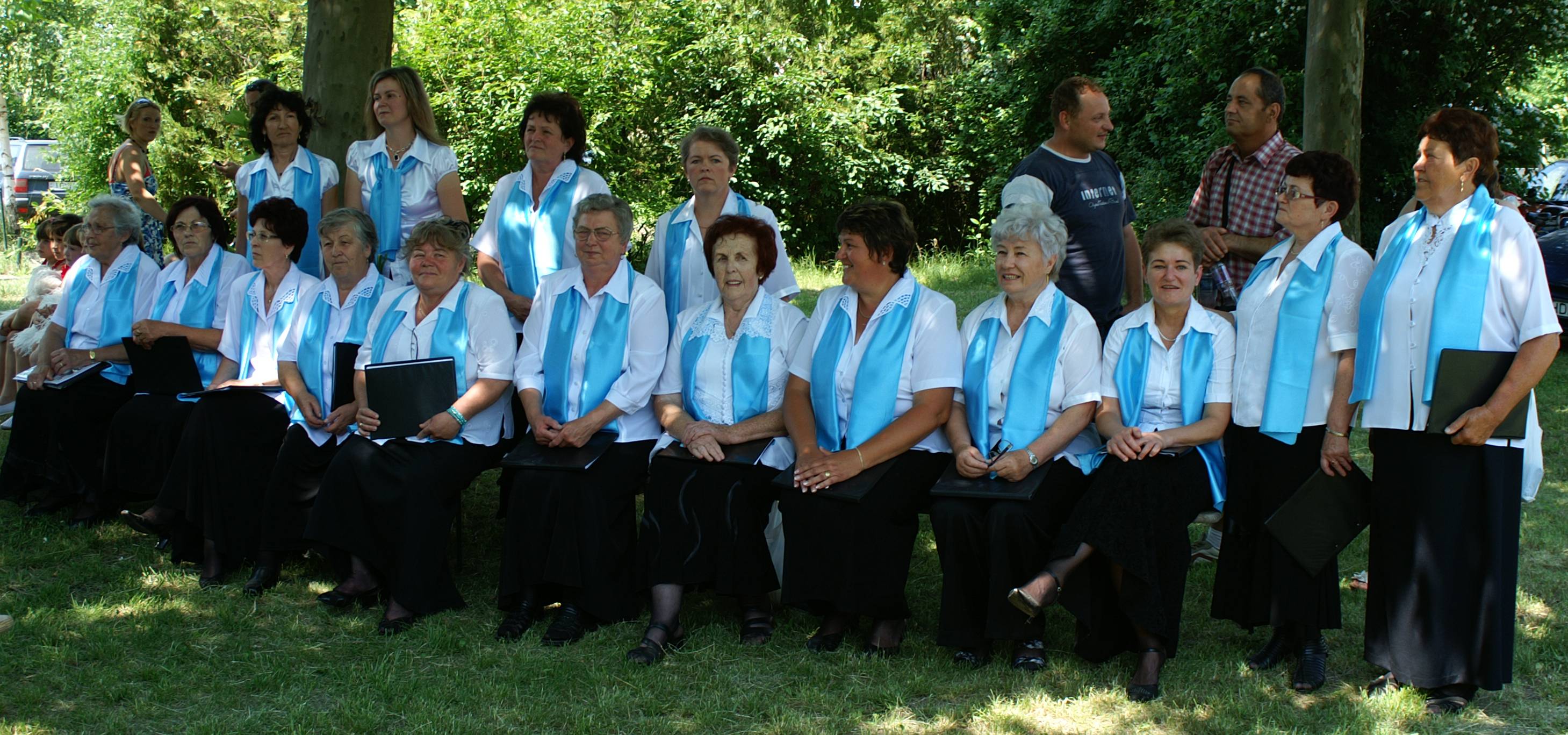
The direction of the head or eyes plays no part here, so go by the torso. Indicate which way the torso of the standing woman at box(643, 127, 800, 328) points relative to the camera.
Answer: toward the camera

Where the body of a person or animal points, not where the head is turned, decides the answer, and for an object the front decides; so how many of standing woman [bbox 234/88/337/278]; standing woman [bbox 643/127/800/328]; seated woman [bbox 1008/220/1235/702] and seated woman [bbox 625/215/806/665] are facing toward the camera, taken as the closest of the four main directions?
4

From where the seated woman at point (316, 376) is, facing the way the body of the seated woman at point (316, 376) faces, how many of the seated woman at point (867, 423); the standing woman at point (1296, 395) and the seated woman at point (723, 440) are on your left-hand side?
3

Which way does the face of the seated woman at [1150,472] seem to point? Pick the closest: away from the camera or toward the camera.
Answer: toward the camera

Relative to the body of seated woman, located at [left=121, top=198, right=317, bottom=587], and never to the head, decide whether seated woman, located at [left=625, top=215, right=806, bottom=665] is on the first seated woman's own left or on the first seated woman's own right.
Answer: on the first seated woman's own left

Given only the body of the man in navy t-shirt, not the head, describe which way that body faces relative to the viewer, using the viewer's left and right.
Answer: facing the viewer and to the right of the viewer

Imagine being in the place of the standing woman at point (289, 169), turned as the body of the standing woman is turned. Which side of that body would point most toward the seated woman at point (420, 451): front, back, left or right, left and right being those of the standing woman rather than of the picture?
front

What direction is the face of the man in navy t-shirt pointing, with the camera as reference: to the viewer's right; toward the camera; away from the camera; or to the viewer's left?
to the viewer's right

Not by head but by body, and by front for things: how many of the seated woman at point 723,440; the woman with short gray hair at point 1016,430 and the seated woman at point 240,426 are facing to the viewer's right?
0

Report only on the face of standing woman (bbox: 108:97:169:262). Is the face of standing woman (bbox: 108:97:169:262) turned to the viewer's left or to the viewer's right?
to the viewer's right

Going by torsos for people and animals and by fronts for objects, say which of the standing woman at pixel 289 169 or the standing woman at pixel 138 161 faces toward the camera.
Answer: the standing woman at pixel 289 169

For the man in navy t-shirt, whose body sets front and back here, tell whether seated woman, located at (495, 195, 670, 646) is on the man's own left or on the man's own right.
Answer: on the man's own right

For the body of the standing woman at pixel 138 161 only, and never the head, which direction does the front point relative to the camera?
to the viewer's right

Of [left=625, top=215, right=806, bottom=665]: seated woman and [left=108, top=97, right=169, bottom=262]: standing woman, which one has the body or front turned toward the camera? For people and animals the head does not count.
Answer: the seated woman

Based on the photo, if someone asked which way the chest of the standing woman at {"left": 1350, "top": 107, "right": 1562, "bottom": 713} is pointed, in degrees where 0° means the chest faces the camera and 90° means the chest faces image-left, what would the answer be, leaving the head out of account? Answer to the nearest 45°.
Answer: approximately 45°

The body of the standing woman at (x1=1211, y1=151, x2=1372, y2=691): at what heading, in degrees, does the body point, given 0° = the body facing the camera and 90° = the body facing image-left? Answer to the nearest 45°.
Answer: approximately 45°

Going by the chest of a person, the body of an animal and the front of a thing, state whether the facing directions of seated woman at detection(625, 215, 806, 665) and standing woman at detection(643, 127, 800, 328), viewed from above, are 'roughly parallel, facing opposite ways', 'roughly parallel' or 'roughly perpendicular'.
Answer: roughly parallel

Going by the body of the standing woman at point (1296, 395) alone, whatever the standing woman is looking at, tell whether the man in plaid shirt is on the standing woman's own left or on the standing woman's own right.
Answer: on the standing woman's own right
